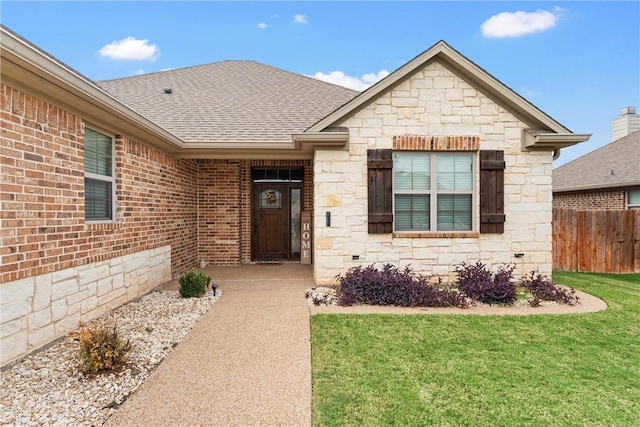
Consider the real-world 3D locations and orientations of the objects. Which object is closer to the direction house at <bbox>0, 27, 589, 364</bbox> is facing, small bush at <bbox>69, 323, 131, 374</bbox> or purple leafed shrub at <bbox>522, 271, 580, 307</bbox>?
the small bush

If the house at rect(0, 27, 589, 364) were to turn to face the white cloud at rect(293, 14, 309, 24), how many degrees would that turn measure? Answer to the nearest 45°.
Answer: approximately 180°

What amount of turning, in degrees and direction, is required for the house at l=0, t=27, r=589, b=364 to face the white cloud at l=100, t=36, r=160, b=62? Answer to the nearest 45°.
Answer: approximately 135° to its right

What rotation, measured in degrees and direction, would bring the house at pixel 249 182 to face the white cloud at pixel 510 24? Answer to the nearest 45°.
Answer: approximately 135° to its left

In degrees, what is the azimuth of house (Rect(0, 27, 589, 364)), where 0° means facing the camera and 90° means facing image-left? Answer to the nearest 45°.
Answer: approximately 0°

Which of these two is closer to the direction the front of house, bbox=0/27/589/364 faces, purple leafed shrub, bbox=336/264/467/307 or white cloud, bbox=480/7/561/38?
the purple leafed shrub

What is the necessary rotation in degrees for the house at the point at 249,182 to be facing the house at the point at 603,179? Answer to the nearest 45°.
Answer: approximately 135° to its left

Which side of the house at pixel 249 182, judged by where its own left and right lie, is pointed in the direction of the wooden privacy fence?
left

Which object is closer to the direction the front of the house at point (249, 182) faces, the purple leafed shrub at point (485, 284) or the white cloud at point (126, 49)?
the purple leafed shrub
